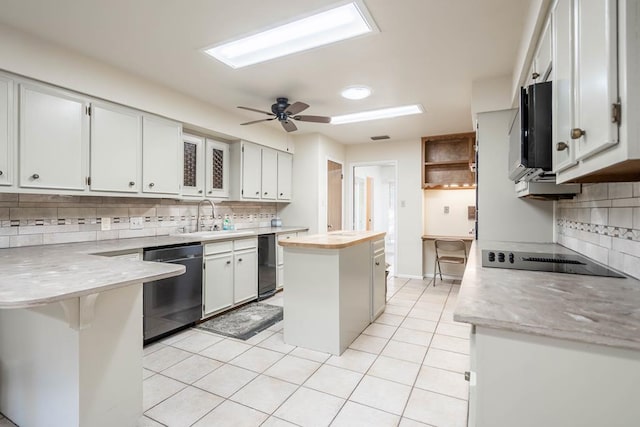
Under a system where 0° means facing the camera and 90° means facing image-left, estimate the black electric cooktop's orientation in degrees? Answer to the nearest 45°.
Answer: approximately 90°

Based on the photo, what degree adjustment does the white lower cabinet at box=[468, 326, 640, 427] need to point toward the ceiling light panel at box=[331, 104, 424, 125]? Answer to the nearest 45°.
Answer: approximately 45° to its right

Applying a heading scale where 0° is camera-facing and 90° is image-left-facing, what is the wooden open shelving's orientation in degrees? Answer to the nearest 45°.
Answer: approximately 0°

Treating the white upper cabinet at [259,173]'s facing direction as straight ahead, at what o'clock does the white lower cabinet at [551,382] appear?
The white lower cabinet is roughly at 1 o'clock from the white upper cabinet.

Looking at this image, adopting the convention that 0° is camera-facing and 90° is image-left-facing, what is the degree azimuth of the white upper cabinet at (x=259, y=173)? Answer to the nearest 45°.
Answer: approximately 315°

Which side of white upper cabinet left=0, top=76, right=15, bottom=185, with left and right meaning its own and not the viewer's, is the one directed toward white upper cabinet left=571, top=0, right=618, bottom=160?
front

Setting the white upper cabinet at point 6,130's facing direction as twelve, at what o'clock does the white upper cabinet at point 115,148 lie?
the white upper cabinet at point 115,148 is roughly at 10 o'clock from the white upper cabinet at point 6,130.

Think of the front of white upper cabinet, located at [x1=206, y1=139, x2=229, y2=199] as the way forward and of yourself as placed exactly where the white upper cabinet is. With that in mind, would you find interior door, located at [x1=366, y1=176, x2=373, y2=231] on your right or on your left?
on your left

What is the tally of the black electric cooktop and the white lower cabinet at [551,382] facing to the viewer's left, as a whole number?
2

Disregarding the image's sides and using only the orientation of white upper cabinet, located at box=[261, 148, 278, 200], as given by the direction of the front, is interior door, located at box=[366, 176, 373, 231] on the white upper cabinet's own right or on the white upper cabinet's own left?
on the white upper cabinet's own left

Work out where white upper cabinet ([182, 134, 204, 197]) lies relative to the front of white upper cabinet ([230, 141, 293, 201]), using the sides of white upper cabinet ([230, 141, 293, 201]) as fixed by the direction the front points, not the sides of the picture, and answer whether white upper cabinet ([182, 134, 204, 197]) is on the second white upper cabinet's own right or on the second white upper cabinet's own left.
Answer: on the second white upper cabinet's own right

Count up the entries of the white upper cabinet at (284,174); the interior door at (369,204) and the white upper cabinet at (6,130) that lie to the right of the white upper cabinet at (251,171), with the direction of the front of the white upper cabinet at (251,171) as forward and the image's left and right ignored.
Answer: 1
